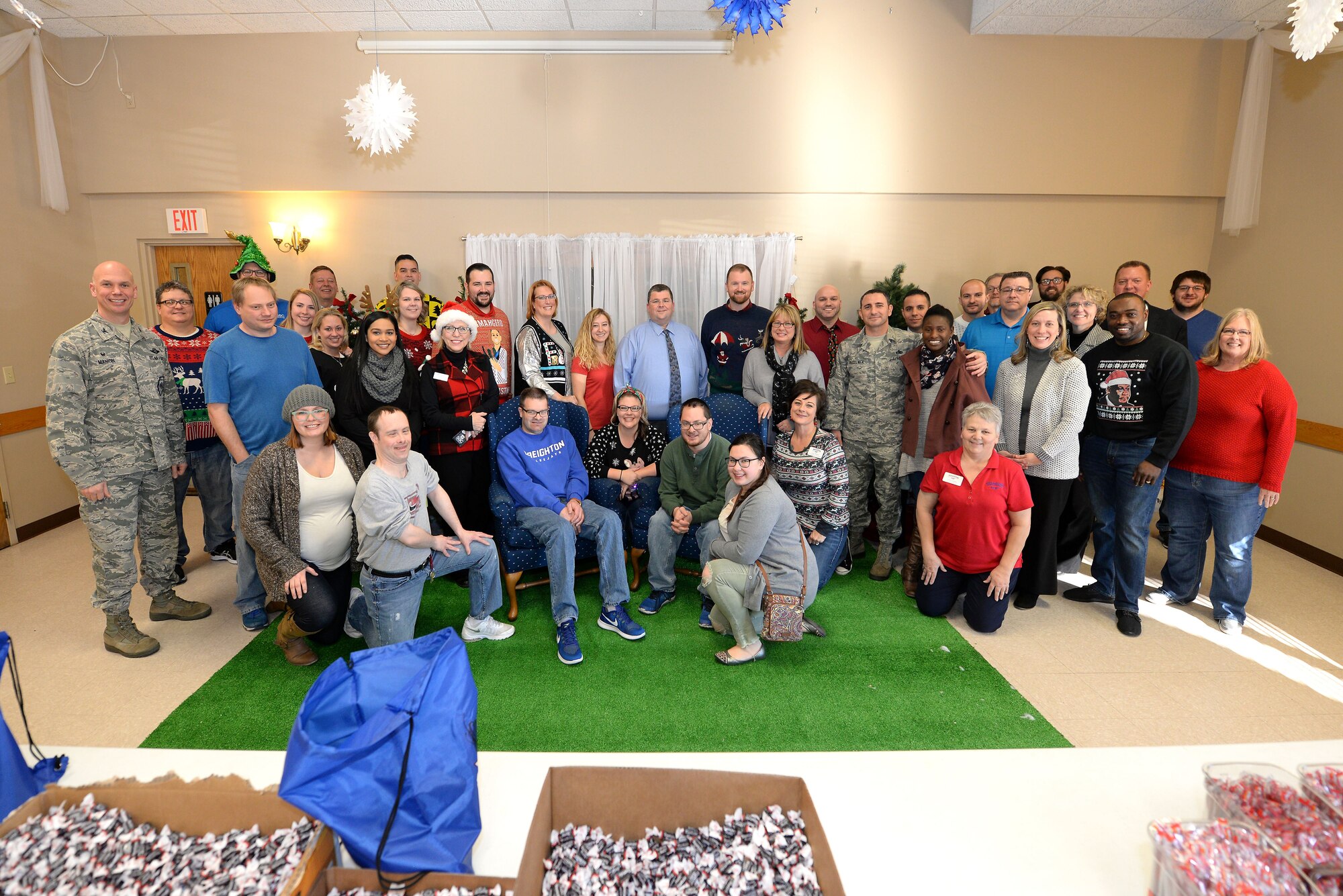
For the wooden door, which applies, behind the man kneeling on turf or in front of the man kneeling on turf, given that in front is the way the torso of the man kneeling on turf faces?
behind

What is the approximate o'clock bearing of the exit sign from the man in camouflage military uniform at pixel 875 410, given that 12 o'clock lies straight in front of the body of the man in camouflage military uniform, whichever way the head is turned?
The exit sign is roughly at 3 o'clock from the man in camouflage military uniform.

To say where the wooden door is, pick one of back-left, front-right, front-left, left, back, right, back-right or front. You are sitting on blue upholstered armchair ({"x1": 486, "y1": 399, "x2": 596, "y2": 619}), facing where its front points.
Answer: back

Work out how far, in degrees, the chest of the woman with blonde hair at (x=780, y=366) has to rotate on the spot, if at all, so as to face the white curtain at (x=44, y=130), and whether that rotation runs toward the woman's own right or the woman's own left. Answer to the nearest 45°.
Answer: approximately 90° to the woman's own right

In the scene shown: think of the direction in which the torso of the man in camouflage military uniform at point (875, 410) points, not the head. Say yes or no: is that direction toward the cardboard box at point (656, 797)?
yes
